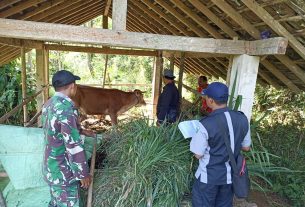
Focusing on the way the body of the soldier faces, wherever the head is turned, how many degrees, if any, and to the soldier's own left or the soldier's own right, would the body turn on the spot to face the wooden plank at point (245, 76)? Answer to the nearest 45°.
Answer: approximately 45° to the soldier's own right

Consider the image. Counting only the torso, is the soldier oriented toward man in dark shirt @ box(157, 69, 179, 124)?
yes

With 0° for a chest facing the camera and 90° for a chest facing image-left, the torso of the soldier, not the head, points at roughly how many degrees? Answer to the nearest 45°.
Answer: approximately 225°

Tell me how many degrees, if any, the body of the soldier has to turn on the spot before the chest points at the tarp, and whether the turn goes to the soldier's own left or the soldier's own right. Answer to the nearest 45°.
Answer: approximately 90° to the soldier's own left
